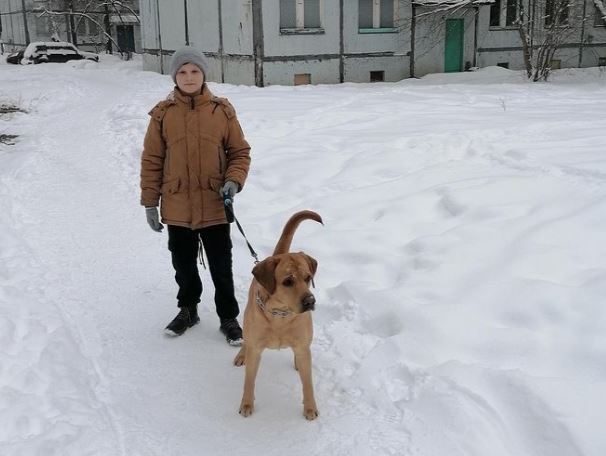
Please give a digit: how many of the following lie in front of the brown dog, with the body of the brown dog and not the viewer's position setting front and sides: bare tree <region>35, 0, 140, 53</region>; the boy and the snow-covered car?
0

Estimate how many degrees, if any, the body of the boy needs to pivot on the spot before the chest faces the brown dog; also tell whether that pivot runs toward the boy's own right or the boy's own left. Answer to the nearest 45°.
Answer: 0° — they already face it

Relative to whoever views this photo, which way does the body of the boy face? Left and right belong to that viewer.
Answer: facing the viewer

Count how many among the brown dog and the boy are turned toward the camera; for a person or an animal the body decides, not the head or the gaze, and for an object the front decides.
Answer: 2

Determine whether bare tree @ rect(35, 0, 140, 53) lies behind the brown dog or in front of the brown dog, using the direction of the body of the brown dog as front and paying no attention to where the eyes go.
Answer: behind

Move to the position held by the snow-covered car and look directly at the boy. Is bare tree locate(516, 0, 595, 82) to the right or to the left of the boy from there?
left

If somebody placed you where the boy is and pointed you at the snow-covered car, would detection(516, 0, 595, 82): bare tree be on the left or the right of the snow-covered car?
right

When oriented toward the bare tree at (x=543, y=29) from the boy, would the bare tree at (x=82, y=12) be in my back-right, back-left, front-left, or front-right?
front-left

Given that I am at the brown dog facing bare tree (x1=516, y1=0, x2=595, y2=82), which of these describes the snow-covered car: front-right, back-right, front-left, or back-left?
front-left

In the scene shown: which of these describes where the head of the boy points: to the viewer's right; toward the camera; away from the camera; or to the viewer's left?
toward the camera

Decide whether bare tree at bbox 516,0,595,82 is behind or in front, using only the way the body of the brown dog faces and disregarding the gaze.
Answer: behind

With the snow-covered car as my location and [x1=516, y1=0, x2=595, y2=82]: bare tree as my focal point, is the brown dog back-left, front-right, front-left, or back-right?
front-right

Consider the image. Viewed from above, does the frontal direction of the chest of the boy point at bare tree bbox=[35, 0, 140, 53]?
no

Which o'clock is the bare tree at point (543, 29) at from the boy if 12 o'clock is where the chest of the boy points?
The bare tree is roughly at 7 o'clock from the boy.

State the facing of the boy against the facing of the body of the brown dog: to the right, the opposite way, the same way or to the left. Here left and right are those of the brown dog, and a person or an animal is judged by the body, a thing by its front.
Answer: the same way

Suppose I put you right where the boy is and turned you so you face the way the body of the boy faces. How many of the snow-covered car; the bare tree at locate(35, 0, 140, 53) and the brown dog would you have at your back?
2

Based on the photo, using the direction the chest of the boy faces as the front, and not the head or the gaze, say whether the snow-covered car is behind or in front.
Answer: behind
